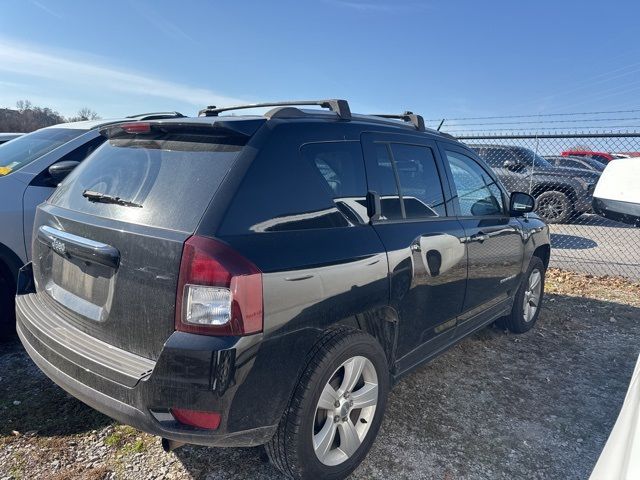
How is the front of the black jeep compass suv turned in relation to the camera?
facing away from the viewer and to the right of the viewer

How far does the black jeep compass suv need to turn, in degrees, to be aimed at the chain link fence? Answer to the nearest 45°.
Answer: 0° — it already faces it

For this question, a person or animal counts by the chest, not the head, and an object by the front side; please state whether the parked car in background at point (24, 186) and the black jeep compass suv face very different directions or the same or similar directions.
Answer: very different directions

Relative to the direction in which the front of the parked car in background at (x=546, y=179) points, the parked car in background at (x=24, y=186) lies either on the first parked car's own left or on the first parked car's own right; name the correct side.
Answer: on the first parked car's own right

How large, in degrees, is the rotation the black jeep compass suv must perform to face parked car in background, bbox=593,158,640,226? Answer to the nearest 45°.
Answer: approximately 45° to its right

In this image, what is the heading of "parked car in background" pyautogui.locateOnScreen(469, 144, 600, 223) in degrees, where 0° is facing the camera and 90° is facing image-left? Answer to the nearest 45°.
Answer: approximately 315°

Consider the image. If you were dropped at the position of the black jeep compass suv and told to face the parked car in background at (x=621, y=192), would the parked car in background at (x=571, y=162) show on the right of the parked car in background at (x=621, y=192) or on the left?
left

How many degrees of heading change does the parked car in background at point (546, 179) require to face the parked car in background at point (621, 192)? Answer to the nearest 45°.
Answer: approximately 45° to its right
